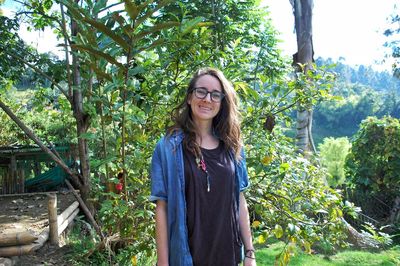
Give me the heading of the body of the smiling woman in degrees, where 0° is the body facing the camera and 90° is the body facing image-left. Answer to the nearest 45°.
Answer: approximately 315°

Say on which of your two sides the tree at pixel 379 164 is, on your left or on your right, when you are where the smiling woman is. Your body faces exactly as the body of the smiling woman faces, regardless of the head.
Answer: on your left

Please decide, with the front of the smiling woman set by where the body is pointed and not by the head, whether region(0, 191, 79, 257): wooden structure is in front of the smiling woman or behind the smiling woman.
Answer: behind
